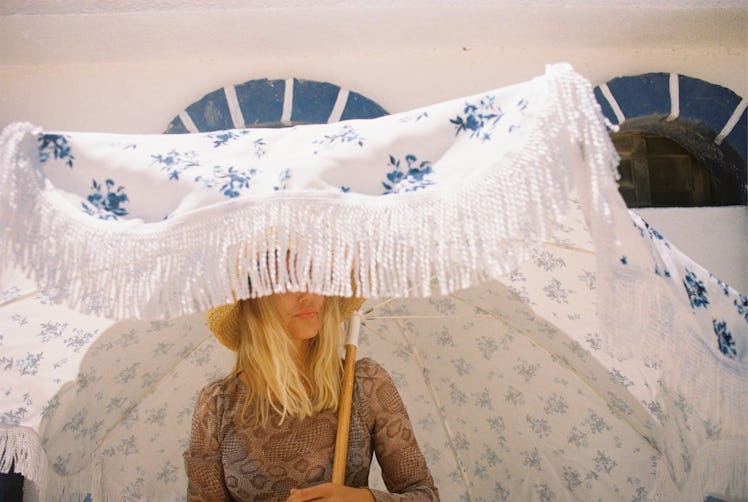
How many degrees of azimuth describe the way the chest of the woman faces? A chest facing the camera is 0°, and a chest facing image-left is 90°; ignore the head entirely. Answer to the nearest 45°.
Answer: approximately 0°
